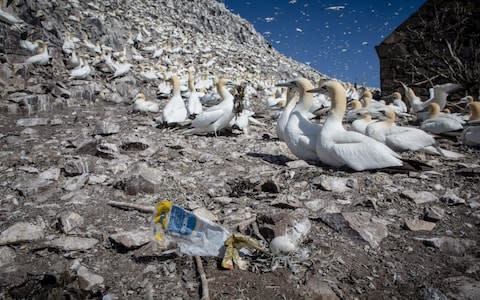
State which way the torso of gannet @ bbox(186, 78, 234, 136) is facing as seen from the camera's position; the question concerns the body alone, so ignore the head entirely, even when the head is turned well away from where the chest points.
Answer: to the viewer's right

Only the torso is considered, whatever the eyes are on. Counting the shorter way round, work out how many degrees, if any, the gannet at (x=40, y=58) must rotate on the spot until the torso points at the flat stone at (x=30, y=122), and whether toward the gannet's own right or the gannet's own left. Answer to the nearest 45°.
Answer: approximately 90° to the gannet's own right

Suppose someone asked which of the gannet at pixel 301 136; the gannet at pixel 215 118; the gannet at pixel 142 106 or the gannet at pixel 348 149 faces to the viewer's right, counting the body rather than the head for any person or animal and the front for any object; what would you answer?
the gannet at pixel 215 118

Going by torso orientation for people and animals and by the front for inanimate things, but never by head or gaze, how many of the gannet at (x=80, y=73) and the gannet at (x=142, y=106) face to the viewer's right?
1

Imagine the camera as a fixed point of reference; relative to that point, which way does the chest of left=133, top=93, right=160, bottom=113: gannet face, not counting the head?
to the viewer's left

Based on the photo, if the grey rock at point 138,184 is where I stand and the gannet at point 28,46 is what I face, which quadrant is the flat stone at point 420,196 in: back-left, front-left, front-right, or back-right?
back-right

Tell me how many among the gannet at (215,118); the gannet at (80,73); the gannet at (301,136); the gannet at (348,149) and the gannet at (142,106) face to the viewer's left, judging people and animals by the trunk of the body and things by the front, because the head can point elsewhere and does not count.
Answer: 3

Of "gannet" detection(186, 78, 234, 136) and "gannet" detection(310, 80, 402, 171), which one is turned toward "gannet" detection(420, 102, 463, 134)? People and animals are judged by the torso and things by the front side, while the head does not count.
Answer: "gannet" detection(186, 78, 234, 136)
